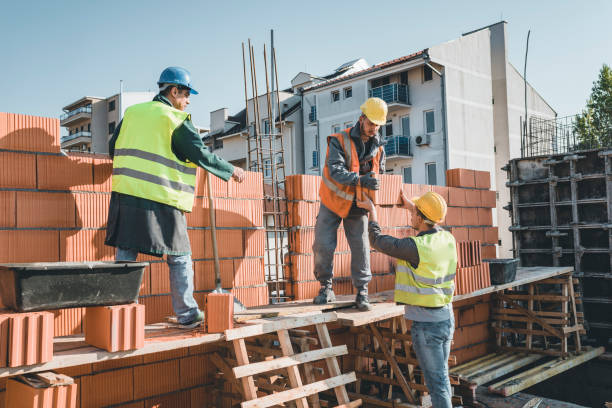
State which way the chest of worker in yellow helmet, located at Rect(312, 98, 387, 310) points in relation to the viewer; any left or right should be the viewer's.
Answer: facing the viewer and to the right of the viewer

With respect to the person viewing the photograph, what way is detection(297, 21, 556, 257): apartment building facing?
facing the viewer and to the left of the viewer

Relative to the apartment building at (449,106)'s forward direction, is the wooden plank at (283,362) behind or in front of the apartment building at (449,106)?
in front

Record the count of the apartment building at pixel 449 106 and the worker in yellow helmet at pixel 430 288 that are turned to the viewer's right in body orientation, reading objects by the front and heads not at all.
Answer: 0

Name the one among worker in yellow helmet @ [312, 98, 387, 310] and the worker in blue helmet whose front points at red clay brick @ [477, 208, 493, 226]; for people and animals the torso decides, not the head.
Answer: the worker in blue helmet

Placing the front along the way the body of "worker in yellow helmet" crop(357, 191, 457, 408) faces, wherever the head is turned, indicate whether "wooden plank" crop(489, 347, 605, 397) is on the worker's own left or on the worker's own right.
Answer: on the worker's own right

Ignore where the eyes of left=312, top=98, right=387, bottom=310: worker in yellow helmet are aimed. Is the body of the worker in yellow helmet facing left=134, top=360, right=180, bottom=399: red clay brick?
no

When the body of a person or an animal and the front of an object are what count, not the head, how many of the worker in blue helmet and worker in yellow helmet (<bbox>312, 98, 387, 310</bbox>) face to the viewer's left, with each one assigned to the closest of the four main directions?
0

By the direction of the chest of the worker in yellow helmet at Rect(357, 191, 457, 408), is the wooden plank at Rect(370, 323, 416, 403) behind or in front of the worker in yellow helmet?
in front

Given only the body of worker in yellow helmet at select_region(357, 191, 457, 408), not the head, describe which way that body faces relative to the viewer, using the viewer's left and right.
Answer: facing away from the viewer and to the left of the viewer

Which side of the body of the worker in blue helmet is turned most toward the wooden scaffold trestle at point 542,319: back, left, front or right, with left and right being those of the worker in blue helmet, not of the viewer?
front

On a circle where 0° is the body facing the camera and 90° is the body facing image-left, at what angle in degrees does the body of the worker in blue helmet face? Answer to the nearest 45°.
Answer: approximately 225°

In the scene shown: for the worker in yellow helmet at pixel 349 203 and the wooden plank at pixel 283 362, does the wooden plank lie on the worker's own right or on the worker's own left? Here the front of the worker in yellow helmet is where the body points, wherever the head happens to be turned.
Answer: on the worker's own right

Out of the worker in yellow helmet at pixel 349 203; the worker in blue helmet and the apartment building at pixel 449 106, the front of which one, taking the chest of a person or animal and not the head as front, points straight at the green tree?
the worker in blue helmet

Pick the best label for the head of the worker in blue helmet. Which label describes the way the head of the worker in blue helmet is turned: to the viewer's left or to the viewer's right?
to the viewer's right

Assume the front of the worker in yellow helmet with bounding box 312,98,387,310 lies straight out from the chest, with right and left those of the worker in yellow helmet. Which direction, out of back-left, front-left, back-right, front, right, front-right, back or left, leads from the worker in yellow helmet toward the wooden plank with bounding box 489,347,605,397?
left

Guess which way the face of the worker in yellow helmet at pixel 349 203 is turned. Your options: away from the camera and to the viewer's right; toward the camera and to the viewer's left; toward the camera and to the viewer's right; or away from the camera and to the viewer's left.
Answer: toward the camera and to the viewer's right

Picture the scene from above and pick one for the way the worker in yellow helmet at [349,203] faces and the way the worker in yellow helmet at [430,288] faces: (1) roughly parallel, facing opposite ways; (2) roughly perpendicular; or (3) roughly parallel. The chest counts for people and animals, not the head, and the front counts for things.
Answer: roughly parallel, facing opposite ways
